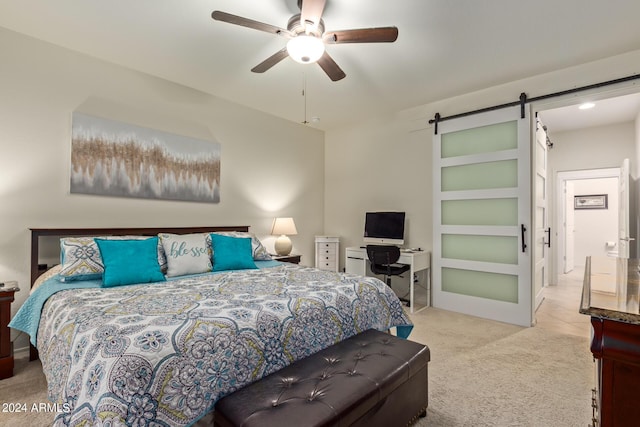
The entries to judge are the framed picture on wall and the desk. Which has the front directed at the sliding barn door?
the framed picture on wall

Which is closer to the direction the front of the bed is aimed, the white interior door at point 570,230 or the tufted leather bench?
the tufted leather bench

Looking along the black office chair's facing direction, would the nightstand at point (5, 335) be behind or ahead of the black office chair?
behind

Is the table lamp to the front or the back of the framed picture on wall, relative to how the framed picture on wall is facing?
to the front

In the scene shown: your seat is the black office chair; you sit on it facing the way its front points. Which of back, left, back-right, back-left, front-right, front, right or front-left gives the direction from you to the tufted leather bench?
back-right

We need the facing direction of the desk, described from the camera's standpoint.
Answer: facing the viewer and to the left of the viewer

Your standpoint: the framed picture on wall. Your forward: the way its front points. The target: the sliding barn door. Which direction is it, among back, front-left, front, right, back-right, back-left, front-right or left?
front

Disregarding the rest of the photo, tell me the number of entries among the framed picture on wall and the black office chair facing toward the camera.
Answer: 1

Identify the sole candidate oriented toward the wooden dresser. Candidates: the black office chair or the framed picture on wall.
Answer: the framed picture on wall

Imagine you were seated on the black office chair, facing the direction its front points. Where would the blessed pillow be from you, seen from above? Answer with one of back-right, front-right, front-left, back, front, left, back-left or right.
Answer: back

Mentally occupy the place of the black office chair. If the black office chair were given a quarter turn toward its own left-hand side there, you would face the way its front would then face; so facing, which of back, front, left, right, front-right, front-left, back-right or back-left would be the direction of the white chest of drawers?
front

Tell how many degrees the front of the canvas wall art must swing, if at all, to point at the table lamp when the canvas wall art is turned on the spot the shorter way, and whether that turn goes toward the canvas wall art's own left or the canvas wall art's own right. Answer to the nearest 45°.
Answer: approximately 45° to the canvas wall art's own left

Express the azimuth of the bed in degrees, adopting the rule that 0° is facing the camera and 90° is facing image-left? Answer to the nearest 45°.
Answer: approximately 315°

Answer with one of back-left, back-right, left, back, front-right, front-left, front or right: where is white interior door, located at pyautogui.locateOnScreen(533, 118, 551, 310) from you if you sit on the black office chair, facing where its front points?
front-right

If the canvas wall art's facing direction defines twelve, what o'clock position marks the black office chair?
The black office chair is roughly at 11 o'clock from the canvas wall art.

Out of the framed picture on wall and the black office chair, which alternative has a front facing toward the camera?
the framed picture on wall

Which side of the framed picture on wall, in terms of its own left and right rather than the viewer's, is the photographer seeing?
front

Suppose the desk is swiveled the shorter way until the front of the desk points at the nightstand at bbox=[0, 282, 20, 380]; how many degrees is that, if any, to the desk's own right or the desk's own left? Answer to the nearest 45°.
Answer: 0° — it already faces it
